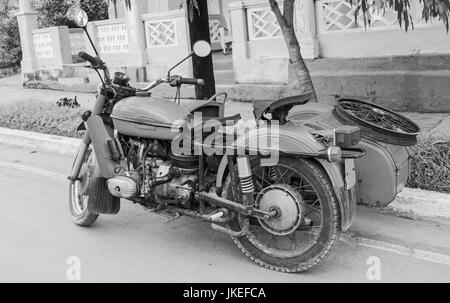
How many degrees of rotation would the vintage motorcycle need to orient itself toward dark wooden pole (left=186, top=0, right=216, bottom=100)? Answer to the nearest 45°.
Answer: approximately 45° to its right

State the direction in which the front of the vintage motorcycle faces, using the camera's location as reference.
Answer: facing away from the viewer and to the left of the viewer

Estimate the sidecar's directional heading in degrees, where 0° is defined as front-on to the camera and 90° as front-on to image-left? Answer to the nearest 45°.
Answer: approximately 135°

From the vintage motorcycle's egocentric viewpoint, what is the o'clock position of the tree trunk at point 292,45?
The tree trunk is roughly at 2 o'clock from the vintage motorcycle.
